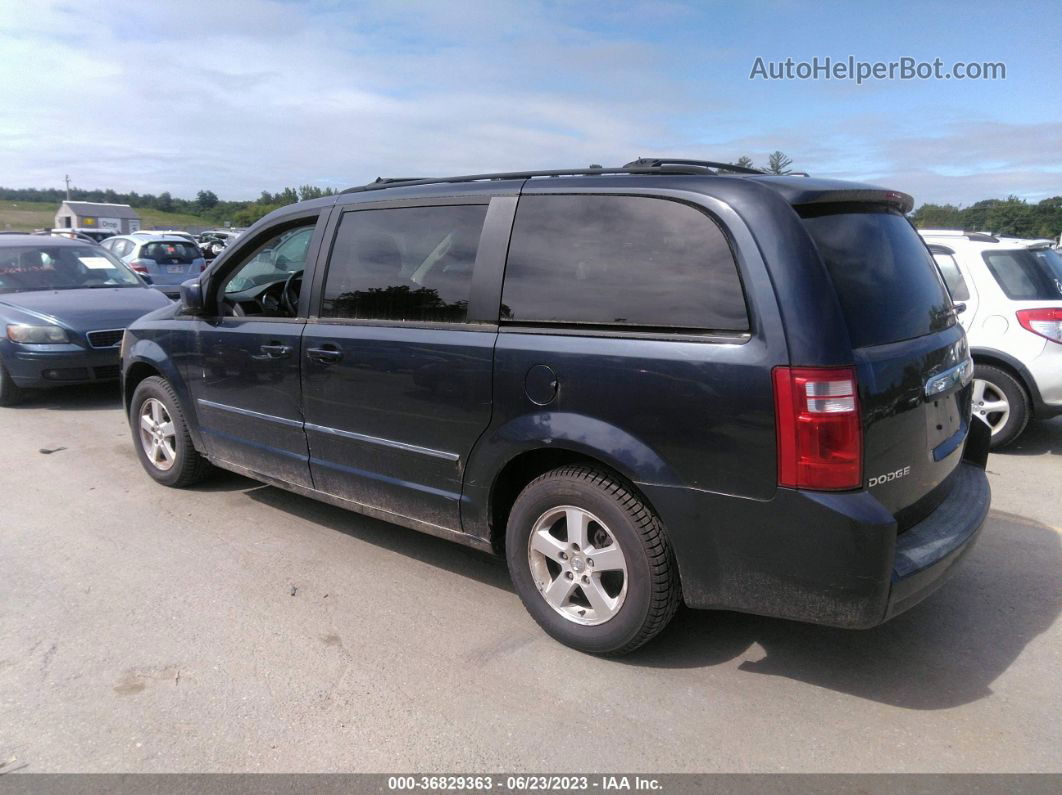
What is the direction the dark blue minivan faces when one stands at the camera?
facing away from the viewer and to the left of the viewer

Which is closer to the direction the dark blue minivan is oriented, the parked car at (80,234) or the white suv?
the parked car

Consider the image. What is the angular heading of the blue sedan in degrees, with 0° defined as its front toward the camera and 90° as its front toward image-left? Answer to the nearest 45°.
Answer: approximately 315°

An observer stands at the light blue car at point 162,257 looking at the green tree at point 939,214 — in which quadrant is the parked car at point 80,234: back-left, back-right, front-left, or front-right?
back-left

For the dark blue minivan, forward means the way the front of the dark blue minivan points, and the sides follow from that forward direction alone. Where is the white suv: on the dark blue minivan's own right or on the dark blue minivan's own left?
on the dark blue minivan's own right

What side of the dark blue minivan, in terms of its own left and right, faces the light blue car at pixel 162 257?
front

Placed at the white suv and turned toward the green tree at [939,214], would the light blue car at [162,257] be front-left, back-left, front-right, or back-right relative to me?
front-left

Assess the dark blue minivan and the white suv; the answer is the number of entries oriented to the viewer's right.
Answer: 0

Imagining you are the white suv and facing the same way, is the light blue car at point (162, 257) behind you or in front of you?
in front

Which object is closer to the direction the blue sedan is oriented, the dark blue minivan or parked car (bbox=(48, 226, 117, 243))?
the dark blue minivan

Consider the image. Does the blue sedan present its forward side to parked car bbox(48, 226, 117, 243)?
no

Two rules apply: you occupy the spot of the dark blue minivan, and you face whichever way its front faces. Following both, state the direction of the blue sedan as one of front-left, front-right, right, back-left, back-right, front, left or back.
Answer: front

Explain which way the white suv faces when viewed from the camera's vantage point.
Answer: facing away from the viewer and to the left of the viewer

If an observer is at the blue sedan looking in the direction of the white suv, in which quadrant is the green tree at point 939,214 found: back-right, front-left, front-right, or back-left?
front-left

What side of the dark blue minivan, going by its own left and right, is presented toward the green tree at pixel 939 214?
right

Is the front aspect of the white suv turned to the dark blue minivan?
no

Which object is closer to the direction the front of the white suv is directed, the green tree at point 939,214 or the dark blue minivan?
the green tree
